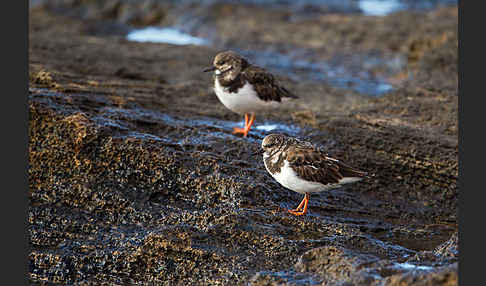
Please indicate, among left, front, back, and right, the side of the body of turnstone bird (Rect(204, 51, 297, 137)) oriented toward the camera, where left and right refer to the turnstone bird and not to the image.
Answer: left

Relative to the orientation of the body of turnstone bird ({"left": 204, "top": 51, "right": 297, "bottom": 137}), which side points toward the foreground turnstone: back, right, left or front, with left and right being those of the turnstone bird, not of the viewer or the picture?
left

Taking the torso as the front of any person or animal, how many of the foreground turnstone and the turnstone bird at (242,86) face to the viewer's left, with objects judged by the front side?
2

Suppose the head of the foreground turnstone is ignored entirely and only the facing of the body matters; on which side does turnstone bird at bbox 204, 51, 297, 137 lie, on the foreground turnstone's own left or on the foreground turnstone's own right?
on the foreground turnstone's own right

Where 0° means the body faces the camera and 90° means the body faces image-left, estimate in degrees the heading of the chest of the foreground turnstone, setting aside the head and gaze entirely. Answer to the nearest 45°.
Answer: approximately 90°
